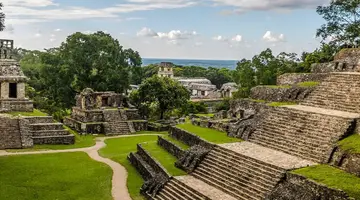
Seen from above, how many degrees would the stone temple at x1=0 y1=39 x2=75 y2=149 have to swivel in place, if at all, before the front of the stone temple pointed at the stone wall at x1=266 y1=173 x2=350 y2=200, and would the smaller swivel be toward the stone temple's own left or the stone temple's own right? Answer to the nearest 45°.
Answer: approximately 45° to the stone temple's own left

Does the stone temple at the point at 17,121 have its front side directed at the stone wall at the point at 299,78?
no

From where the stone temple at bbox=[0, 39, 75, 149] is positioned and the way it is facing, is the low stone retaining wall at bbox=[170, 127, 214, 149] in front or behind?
in front

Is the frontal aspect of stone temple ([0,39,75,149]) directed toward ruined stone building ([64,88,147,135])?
no

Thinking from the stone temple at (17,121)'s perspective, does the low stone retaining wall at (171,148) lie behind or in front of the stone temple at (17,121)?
in front

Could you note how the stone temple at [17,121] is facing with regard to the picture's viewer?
facing the viewer

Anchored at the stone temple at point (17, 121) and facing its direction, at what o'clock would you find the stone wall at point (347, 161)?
The stone wall is roughly at 11 o'clock from the stone temple.

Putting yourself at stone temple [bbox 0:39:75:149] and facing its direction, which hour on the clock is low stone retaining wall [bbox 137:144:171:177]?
The low stone retaining wall is roughly at 11 o'clock from the stone temple.

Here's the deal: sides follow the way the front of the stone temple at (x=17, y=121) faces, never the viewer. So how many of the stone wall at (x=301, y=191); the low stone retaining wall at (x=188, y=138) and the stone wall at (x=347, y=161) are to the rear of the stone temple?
0

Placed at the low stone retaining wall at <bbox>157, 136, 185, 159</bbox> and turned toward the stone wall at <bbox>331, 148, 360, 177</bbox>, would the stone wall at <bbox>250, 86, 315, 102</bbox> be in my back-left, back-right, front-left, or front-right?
front-left

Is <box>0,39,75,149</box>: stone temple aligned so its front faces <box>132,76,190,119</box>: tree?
no

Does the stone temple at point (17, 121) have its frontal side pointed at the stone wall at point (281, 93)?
no

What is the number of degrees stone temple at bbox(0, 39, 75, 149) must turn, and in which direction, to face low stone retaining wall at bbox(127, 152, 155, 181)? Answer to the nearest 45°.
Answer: approximately 45° to its left
